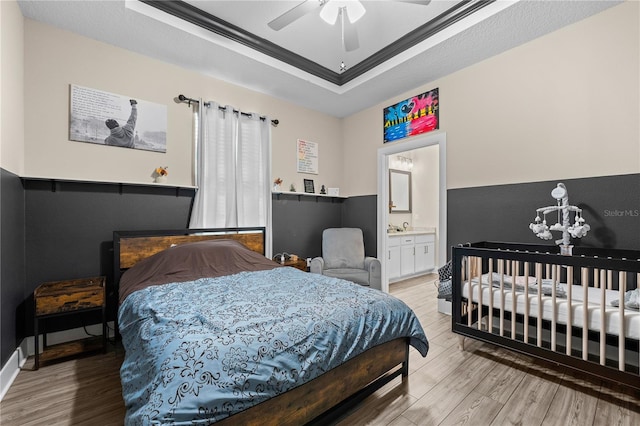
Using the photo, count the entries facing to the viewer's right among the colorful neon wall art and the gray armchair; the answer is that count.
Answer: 0

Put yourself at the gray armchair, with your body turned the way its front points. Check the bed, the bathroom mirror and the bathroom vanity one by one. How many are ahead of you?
1

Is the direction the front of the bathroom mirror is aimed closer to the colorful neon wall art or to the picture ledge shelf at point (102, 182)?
the colorful neon wall art

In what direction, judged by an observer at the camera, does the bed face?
facing the viewer and to the right of the viewer

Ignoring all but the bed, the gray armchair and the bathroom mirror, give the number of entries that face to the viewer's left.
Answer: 0

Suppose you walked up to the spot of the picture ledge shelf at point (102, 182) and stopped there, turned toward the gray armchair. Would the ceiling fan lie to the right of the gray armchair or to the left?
right

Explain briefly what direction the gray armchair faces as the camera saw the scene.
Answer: facing the viewer

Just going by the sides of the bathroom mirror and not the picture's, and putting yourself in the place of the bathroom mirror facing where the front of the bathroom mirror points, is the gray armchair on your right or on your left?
on your right

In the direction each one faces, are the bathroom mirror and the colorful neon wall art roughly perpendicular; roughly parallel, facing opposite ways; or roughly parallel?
roughly perpendicular

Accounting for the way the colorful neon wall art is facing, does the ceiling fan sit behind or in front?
in front

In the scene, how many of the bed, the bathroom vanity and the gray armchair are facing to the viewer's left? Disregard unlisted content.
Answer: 0

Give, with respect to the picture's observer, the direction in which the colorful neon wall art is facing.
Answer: facing the viewer and to the left of the viewer

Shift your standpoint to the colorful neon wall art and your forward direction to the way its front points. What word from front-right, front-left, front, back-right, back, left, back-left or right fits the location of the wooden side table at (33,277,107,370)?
front

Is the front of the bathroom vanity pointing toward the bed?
no
